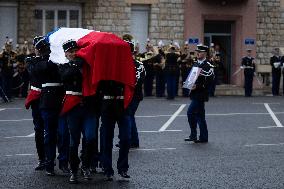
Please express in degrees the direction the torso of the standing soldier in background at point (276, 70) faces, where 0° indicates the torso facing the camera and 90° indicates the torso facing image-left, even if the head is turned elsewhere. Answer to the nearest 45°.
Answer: approximately 0°

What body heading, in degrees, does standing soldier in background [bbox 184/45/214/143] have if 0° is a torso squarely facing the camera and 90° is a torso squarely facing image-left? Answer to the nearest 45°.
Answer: approximately 90°

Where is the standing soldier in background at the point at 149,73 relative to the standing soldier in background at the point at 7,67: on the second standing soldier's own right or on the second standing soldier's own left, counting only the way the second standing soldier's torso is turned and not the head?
on the second standing soldier's own left

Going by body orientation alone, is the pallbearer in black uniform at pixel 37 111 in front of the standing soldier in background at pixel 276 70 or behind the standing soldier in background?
in front

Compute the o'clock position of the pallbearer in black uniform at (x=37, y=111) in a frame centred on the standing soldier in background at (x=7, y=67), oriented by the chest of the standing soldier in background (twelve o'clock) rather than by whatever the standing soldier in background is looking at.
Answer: The pallbearer in black uniform is roughly at 12 o'clock from the standing soldier in background.

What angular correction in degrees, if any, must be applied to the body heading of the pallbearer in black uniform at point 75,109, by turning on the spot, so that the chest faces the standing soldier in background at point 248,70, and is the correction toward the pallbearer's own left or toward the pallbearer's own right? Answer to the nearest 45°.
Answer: approximately 180°

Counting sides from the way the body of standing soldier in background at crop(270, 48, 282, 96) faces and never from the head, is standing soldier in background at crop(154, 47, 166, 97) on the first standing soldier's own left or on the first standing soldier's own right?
on the first standing soldier's own right

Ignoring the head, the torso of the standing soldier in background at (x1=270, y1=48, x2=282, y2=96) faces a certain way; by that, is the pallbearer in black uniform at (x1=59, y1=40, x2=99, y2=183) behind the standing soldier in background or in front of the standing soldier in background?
in front

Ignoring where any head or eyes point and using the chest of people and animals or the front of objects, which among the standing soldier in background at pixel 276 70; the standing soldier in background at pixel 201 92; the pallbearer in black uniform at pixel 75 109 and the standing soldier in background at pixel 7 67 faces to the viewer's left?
the standing soldier in background at pixel 201 92

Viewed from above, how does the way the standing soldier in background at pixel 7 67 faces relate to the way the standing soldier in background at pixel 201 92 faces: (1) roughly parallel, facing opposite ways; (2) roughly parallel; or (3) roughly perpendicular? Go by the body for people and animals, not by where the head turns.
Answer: roughly perpendicular

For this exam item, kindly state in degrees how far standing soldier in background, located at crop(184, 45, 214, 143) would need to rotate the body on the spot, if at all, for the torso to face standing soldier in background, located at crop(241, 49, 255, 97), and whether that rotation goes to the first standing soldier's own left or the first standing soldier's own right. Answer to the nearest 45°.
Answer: approximately 90° to the first standing soldier's own right

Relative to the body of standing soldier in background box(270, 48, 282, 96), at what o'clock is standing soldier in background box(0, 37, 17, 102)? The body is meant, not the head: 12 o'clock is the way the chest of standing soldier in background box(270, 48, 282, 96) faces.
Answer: standing soldier in background box(0, 37, 17, 102) is roughly at 2 o'clock from standing soldier in background box(270, 48, 282, 96).
